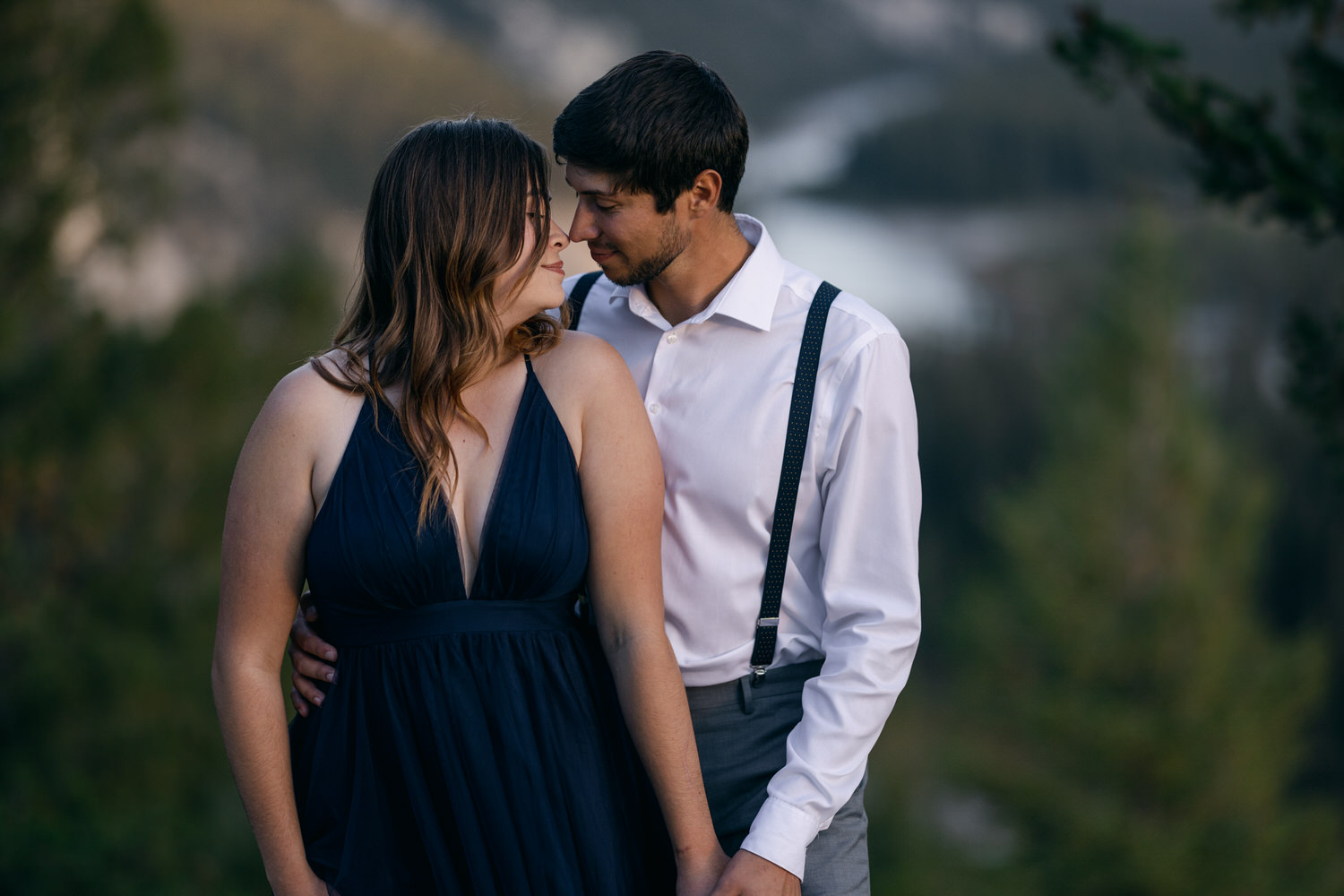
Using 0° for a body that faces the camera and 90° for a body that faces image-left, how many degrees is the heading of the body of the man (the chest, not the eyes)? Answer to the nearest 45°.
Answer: approximately 45°

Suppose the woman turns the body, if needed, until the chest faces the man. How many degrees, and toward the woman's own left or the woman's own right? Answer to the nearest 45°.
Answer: approximately 135° to the woman's own left

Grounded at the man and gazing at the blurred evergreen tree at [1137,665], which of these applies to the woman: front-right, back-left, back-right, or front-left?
back-left

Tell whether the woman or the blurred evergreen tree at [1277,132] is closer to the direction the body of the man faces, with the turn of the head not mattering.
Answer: the woman

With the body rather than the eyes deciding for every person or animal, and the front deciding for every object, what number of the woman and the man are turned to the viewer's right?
0

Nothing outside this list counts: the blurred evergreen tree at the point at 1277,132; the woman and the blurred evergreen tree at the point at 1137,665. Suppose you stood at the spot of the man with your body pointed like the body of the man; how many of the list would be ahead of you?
1

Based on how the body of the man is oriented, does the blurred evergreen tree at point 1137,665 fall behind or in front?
behind

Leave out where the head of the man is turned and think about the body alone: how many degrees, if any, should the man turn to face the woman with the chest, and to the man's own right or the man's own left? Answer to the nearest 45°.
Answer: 0° — they already face them

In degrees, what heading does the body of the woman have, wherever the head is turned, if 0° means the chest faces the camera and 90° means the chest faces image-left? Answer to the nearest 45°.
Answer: approximately 0°

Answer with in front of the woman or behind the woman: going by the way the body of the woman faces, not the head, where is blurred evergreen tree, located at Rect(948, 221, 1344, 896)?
behind

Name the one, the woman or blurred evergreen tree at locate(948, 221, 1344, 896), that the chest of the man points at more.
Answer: the woman

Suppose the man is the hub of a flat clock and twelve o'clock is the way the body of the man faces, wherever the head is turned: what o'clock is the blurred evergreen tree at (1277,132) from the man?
The blurred evergreen tree is roughly at 6 o'clock from the man.
